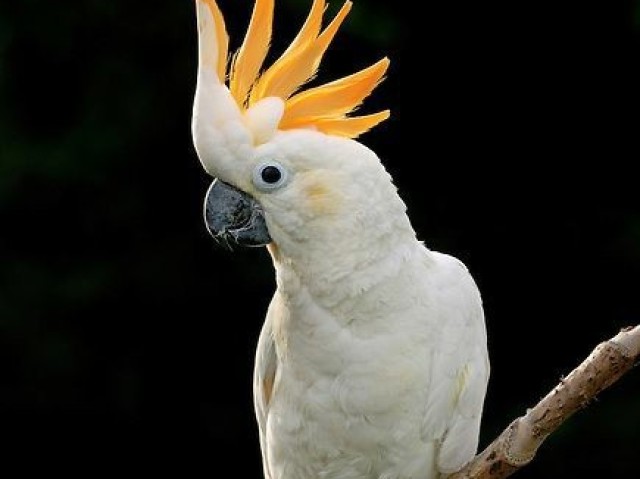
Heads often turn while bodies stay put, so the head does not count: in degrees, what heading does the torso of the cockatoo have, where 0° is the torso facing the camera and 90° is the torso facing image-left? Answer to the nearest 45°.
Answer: approximately 45°
